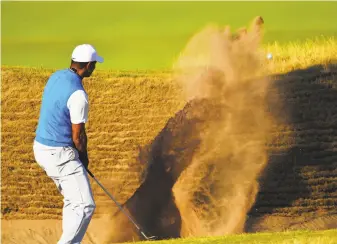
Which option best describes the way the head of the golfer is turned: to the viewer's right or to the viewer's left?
to the viewer's right

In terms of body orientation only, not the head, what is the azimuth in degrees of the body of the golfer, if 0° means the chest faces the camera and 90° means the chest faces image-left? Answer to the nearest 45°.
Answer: approximately 225°
